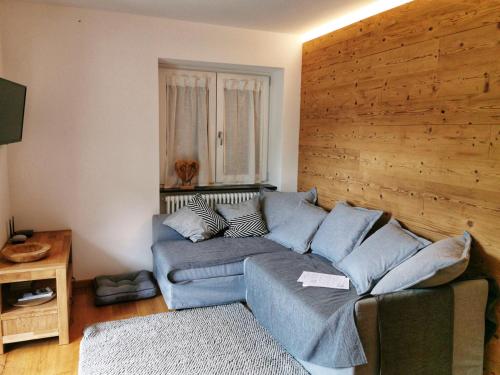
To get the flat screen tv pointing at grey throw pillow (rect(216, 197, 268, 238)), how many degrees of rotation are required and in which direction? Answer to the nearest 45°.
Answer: approximately 45° to its left

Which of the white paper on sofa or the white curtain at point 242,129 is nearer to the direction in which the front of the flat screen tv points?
the white paper on sofa

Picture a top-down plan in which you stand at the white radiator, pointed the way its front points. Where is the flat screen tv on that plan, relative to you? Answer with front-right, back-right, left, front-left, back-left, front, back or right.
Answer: front-right

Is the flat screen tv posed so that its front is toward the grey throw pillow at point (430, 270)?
yes

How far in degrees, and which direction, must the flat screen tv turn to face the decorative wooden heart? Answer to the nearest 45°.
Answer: approximately 90° to its left

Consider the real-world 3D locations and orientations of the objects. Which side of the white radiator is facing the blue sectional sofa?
front

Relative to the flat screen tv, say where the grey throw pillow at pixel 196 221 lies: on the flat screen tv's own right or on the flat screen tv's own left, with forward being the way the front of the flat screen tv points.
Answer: on the flat screen tv's own left

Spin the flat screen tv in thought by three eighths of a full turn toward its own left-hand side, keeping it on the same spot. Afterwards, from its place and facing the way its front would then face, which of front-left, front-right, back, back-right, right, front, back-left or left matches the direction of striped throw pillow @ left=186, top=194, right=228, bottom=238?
right

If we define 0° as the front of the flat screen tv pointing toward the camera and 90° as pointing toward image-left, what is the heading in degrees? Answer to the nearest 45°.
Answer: approximately 315°

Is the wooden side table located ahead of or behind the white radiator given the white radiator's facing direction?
ahead

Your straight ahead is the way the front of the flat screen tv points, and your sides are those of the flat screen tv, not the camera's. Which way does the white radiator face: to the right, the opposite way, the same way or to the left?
to the right

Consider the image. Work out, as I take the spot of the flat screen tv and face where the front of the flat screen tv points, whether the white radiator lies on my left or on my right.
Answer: on my left

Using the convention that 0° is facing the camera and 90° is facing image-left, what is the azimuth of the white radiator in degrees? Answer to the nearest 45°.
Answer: approximately 0°

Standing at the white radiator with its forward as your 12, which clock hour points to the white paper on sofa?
The white paper on sofa is roughly at 11 o'clock from the white radiator.

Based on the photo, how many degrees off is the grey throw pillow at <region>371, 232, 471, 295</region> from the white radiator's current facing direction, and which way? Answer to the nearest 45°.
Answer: approximately 45° to its left

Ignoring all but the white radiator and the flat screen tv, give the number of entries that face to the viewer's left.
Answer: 0
